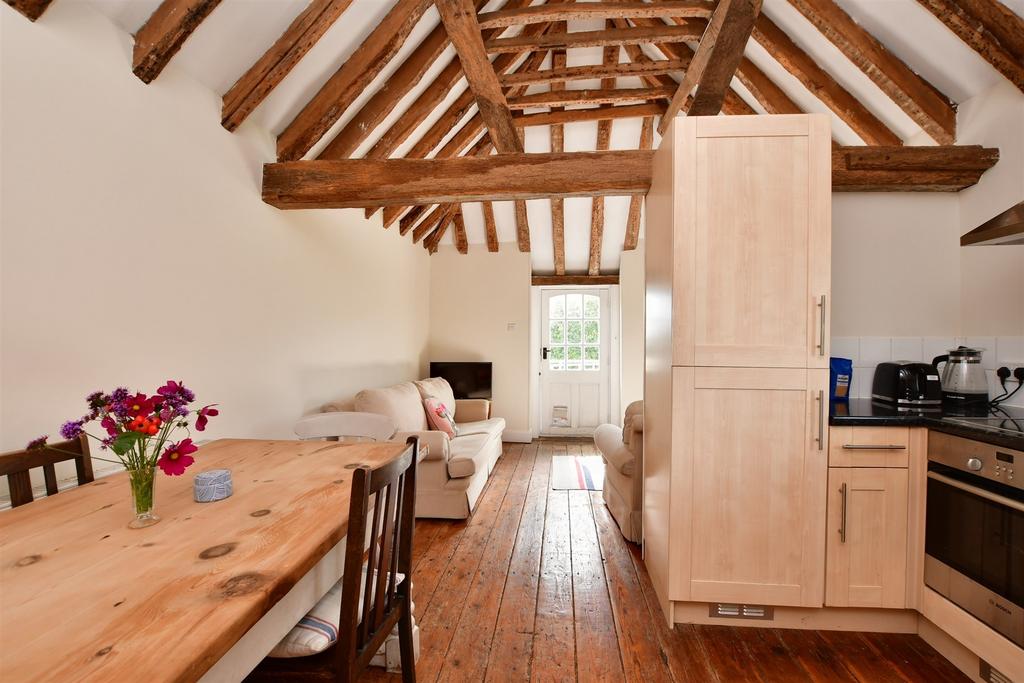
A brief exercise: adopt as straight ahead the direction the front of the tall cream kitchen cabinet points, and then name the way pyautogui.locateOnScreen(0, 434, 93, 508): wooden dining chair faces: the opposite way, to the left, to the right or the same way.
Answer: to the left

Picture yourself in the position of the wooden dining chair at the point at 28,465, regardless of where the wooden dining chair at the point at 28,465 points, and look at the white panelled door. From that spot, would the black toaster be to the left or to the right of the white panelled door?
right

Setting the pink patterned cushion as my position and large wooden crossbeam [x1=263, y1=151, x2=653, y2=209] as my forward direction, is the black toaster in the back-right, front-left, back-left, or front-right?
front-left

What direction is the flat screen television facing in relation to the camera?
toward the camera

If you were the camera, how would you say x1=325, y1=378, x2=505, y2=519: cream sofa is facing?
facing to the right of the viewer

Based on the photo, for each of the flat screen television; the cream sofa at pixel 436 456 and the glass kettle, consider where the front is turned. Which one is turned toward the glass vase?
the flat screen television

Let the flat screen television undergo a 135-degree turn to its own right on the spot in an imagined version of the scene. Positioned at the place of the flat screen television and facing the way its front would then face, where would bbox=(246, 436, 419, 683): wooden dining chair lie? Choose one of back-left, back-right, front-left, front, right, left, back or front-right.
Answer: back-left

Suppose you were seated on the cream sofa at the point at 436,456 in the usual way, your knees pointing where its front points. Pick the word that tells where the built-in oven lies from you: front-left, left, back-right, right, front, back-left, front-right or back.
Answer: front-right

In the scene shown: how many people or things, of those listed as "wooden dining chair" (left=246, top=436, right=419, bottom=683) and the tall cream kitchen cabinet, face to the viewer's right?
0

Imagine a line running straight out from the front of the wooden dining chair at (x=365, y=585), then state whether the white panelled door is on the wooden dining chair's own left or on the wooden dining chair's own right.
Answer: on the wooden dining chair's own right

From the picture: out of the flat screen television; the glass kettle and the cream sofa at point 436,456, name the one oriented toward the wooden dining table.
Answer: the flat screen television

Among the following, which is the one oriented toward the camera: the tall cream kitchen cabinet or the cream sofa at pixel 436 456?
the tall cream kitchen cabinet

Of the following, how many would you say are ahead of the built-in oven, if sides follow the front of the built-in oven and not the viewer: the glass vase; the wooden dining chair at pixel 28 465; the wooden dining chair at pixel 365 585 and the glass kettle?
3

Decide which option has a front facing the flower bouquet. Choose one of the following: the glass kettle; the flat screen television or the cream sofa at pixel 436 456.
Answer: the flat screen television

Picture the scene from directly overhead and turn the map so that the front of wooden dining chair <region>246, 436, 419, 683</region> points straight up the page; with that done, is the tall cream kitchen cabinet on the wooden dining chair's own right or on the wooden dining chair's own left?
on the wooden dining chair's own right

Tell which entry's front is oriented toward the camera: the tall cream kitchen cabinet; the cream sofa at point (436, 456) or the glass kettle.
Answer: the tall cream kitchen cabinet

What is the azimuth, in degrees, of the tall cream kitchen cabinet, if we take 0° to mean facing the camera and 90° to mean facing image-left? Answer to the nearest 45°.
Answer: approximately 0°
